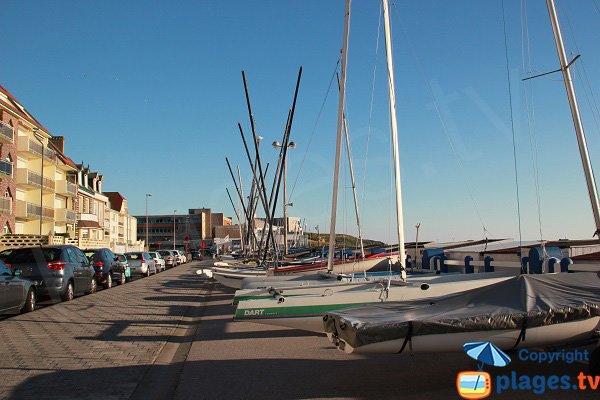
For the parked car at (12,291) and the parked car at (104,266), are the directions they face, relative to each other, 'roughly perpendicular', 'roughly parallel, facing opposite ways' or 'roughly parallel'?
roughly parallel

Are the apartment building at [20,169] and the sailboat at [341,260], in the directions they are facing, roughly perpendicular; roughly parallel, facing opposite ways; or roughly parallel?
roughly parallel, facing opposite ways

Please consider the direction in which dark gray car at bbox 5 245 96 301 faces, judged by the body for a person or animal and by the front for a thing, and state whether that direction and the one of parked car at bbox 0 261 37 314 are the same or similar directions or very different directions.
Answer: same or similar directions

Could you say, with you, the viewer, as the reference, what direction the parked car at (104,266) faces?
facing away from the viewer and to the right of the viewer

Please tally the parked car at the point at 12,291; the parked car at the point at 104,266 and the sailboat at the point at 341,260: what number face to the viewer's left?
1

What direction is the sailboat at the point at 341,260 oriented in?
to the viewer's left

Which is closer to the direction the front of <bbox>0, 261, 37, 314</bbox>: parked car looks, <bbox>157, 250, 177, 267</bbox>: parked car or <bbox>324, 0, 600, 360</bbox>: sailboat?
the parked car

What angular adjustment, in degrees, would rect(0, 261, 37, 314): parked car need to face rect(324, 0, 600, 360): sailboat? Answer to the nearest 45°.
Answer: approximately 90° to its right

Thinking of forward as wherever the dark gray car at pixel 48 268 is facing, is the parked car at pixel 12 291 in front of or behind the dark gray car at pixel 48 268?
behind

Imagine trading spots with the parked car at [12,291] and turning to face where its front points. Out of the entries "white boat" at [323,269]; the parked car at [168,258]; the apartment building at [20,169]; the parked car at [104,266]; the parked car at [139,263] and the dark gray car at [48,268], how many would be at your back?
0

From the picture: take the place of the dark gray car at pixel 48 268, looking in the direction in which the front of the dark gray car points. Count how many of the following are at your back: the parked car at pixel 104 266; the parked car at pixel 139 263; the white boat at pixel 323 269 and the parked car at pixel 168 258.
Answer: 0

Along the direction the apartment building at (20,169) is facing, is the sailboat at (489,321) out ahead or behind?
ahead

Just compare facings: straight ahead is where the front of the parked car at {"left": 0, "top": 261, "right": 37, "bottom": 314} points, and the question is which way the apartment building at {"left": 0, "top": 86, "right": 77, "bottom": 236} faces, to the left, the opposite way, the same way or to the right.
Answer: to the right

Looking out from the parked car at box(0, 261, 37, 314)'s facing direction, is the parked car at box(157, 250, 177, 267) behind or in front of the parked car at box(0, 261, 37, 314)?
in front

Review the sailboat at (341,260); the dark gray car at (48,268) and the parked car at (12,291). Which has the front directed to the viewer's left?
the sailboat

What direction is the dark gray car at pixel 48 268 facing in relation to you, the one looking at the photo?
facing away from the viewer and to the right of the viewer

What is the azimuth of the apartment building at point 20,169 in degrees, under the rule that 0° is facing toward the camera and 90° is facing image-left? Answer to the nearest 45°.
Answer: approximately 315°

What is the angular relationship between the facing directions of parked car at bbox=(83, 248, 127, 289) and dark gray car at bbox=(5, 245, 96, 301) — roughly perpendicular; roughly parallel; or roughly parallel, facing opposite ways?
roughly parallel

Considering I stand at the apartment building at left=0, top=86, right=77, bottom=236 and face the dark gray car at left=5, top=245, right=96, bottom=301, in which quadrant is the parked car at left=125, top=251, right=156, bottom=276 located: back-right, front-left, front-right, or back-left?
front-left

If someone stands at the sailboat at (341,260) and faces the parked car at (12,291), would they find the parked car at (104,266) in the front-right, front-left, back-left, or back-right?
front-right

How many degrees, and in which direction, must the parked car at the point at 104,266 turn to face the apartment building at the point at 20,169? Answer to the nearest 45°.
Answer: approximately 45° to its left

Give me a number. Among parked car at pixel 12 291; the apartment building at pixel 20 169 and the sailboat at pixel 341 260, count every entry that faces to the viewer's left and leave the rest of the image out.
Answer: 1
